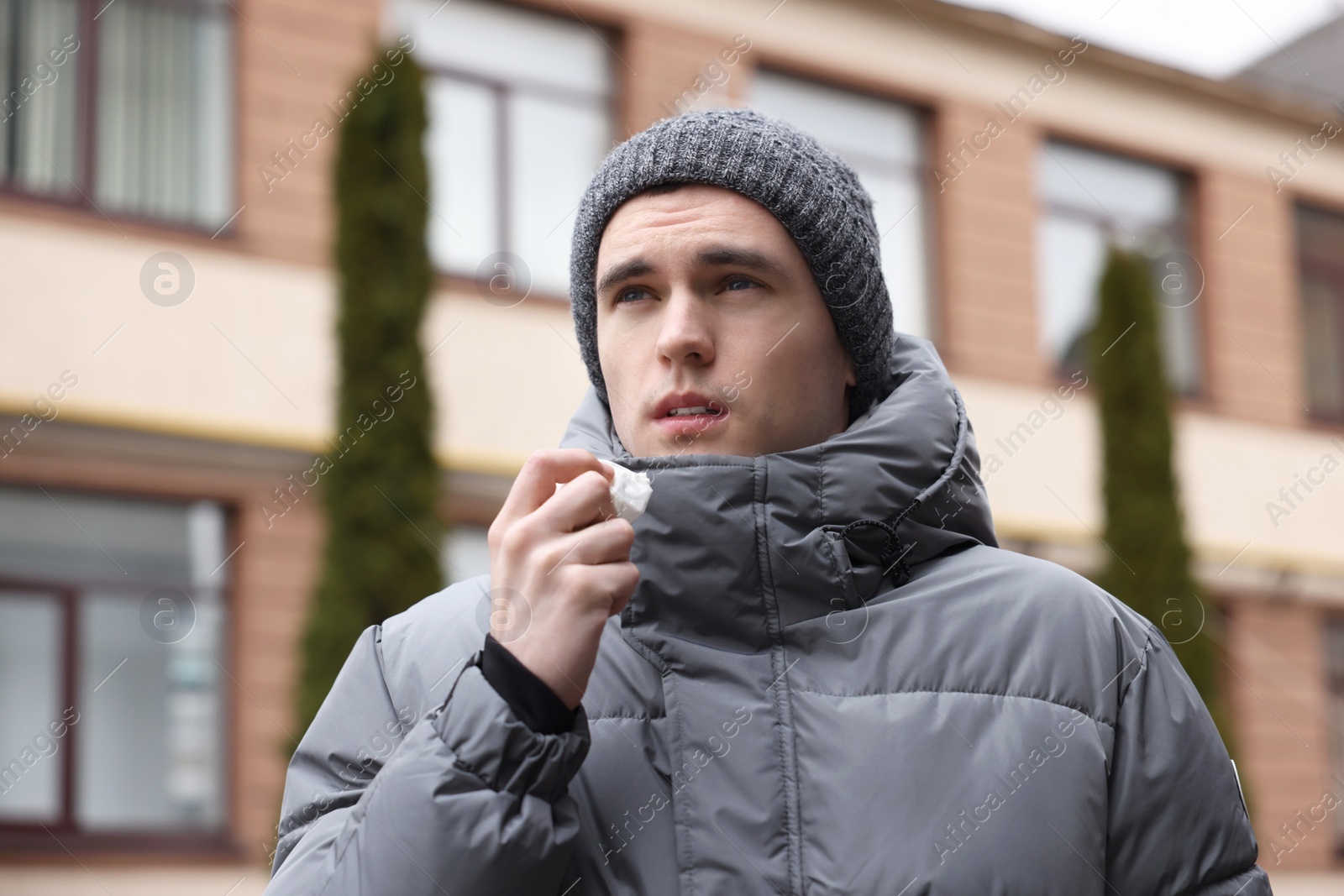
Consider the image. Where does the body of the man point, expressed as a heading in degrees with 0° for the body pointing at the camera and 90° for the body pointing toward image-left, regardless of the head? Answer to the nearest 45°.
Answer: approximately 0°

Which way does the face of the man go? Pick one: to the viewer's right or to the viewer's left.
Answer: to the viewer's left

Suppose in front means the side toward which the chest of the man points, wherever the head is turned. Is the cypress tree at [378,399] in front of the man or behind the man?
behind

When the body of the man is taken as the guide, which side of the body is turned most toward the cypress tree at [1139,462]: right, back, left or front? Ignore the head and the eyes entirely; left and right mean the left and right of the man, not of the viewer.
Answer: back

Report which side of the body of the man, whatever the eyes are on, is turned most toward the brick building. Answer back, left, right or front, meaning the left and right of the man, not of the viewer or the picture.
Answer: back
